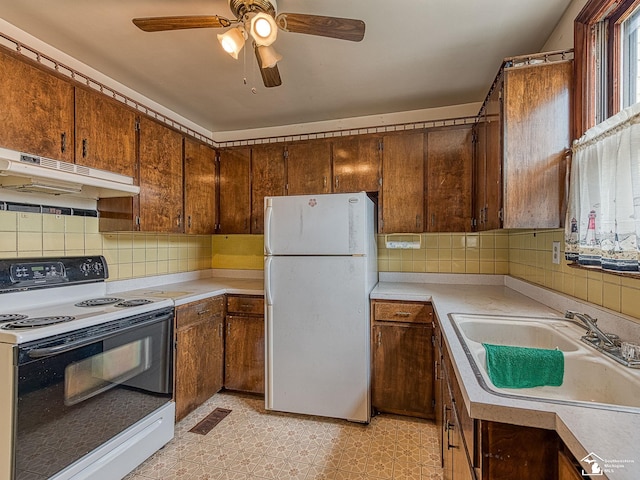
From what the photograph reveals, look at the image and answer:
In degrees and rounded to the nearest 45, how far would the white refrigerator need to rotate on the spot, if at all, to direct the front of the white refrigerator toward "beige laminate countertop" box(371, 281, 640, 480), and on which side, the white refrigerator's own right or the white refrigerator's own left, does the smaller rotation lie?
0° — it already faces it

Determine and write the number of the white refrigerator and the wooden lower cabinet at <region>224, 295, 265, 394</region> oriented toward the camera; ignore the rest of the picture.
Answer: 2

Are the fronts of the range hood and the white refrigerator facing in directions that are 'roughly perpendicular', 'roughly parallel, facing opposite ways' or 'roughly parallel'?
roughly perpendicular

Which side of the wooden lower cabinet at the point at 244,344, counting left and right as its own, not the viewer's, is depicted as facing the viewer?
front

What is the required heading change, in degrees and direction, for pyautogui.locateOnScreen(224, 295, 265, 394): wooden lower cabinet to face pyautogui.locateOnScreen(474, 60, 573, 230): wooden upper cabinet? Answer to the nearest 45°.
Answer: approximately 45° to its left

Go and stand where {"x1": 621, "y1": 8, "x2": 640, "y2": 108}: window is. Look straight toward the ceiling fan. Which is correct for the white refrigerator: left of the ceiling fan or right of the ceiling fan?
right

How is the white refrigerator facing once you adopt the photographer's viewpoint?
facing the viewer

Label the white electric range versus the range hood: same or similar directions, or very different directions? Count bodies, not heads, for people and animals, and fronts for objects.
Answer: same or similar directions

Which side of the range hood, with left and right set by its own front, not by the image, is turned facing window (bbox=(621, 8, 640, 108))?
front

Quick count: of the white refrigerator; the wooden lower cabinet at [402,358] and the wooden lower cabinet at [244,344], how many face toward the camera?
3

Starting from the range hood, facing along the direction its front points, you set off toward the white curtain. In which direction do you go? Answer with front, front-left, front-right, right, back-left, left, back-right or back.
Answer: front

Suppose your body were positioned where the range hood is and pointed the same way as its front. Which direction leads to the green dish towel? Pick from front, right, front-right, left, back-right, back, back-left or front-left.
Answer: front

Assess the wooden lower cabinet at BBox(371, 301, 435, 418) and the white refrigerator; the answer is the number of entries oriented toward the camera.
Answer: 2

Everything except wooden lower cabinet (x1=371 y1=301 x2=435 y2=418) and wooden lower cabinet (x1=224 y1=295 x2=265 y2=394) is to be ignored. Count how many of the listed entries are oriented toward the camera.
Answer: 2

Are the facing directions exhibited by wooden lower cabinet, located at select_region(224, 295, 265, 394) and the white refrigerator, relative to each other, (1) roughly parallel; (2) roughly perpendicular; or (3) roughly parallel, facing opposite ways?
roughly parallel

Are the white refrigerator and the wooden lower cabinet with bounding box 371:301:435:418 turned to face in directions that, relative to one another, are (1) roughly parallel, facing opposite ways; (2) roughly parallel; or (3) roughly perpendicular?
roughly parallel

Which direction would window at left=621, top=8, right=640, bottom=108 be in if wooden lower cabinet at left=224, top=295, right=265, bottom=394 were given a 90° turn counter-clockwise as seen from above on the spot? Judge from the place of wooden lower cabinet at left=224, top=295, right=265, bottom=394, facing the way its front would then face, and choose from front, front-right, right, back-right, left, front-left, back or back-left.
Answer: front-right

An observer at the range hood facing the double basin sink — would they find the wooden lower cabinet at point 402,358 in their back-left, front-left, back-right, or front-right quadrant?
front-left

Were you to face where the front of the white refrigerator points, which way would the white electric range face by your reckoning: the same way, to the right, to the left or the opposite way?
to the left

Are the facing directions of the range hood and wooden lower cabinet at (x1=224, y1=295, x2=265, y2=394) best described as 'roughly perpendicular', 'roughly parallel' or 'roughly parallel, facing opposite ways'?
roughly perpendicular

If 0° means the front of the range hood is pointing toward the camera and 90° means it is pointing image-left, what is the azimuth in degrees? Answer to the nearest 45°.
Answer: approximately 315°
